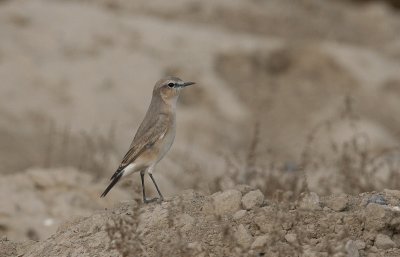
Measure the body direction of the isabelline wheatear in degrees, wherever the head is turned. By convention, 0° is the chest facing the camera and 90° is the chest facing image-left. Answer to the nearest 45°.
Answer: approximately 270°
